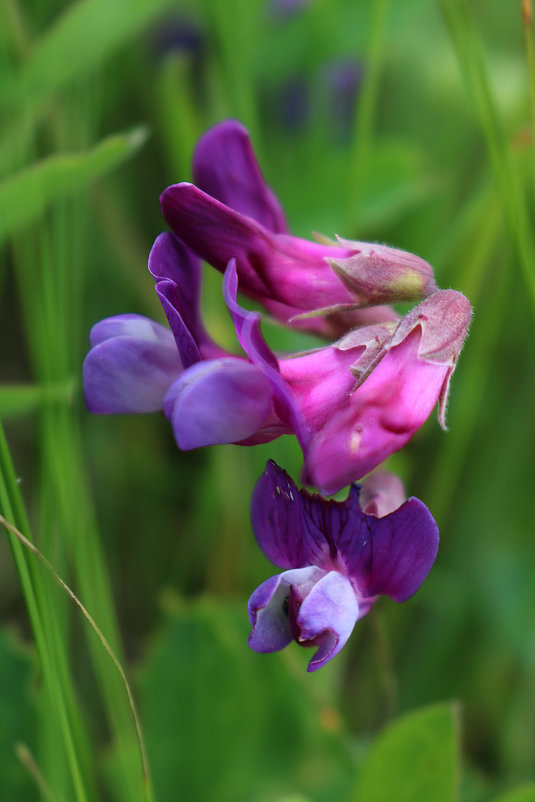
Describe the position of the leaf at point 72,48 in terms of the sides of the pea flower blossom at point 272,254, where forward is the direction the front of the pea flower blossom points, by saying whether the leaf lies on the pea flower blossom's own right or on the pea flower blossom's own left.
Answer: on the pea flower blossom's own right

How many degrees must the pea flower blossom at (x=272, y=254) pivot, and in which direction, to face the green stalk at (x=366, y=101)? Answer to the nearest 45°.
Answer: approximately 90° to its right

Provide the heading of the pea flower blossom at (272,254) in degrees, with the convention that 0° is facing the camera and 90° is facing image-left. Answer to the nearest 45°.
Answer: approximately 90°
